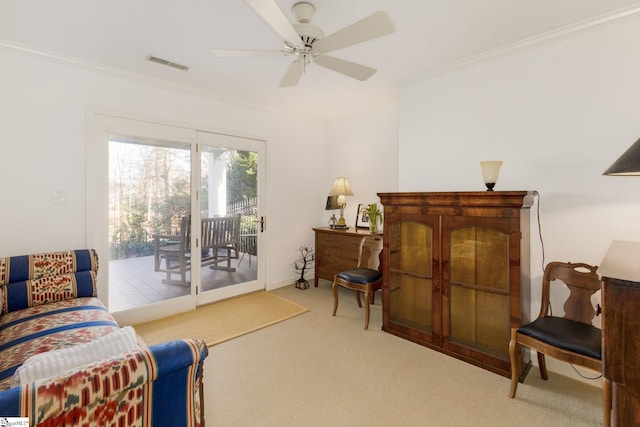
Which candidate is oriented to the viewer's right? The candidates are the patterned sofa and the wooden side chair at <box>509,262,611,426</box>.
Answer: the patterned sofa

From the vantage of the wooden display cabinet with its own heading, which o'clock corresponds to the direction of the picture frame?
The picture frame is roughly at 3 o'clock from the wooden display cabinet.

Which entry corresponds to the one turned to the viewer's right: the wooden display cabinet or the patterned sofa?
the patterned sofa

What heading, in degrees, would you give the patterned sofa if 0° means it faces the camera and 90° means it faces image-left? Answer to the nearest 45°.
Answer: approximately 270°

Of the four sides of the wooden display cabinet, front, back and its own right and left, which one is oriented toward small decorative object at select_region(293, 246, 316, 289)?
right

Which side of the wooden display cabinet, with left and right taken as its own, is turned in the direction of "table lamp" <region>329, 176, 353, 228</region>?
right

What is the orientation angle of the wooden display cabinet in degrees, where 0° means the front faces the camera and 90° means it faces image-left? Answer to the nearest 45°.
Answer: approximately 45°

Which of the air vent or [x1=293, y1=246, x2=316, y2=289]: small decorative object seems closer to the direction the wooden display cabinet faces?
the air vent

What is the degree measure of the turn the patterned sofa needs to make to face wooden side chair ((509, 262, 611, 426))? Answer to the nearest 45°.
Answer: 0° — it already faces it

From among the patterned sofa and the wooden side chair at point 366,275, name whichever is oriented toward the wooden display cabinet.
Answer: the patterned sofa
